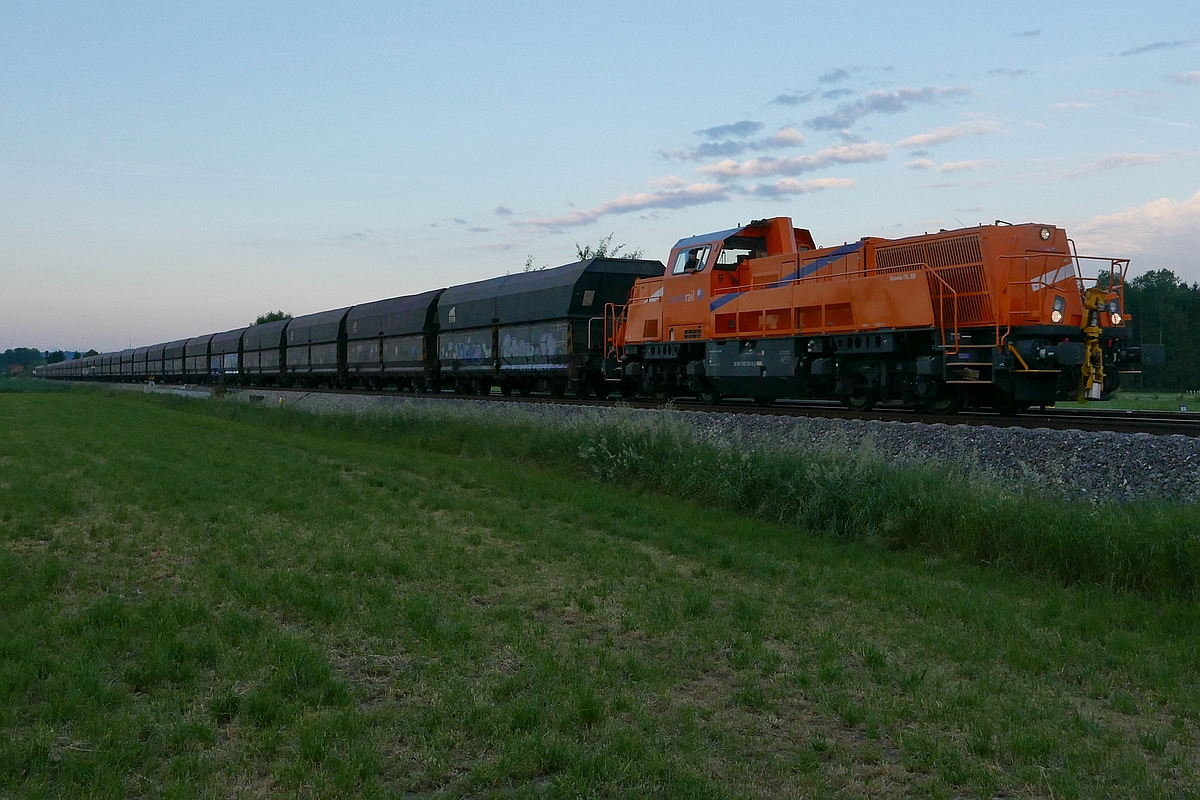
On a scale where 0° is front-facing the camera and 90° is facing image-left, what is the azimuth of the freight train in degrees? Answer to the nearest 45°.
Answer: approximately 315°
